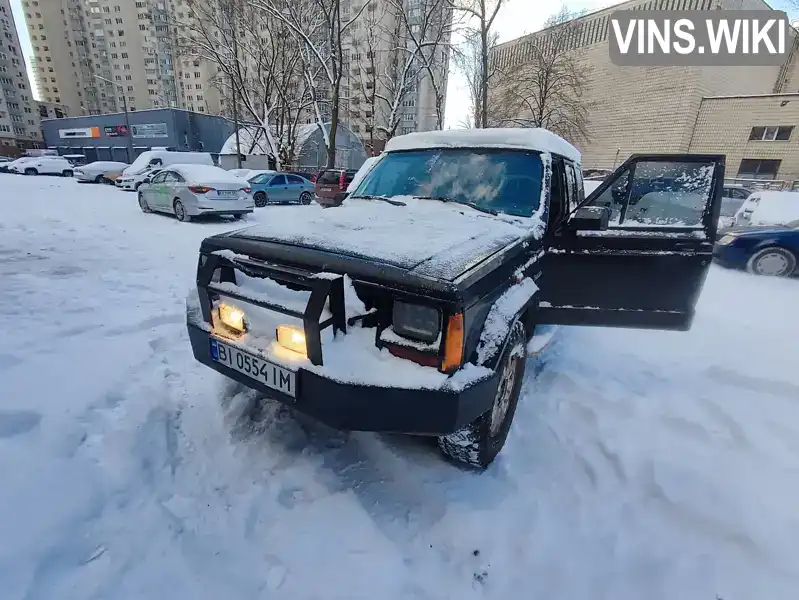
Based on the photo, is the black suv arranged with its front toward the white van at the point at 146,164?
no

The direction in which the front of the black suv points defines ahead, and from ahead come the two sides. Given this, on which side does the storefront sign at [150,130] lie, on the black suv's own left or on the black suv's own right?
on the black suv's own right

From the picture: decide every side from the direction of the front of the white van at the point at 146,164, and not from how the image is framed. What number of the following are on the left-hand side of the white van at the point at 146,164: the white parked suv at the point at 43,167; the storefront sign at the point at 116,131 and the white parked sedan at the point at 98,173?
0

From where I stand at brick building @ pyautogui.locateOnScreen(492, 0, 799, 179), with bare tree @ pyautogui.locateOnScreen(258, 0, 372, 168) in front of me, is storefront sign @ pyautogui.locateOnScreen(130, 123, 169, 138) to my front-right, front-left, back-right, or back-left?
front-right

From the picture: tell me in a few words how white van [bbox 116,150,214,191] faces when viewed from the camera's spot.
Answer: facing the viewer and to the left of the viewer

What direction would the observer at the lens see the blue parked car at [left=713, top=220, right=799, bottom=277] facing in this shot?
facing to the left of the viewer

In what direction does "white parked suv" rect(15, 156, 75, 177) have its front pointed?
to the viewer's left

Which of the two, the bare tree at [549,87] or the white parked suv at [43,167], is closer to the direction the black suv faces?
the white parked suv

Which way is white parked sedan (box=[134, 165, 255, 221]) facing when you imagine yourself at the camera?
facing away from the viewer and to the left of the viewer

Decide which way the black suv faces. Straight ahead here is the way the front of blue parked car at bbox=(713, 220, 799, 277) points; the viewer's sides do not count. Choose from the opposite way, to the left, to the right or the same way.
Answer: to the left

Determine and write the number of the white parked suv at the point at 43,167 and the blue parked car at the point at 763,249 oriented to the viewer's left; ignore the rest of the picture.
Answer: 2

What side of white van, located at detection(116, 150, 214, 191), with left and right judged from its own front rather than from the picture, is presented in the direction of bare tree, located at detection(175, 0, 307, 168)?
back
